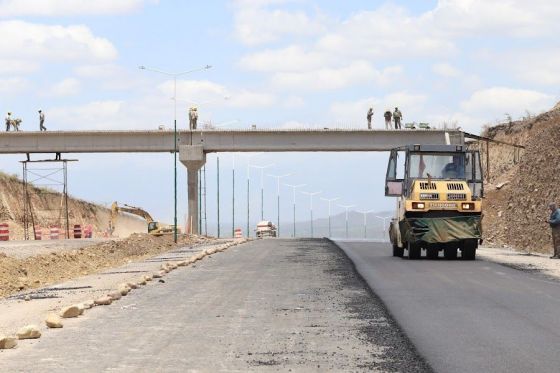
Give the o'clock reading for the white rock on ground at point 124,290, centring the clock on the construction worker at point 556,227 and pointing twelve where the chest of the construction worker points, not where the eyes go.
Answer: The white rock on ground is roughly at 10 o'clock from the construction worker.

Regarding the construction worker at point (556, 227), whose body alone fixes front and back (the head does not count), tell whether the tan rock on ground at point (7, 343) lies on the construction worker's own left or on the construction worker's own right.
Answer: on the construction worker's own left

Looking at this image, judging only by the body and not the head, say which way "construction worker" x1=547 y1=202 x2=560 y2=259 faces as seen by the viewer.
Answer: to the viewer's left

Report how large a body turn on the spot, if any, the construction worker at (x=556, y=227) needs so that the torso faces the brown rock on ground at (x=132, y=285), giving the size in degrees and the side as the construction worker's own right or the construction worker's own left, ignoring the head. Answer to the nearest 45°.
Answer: approximately 45° to the construction worker's own left

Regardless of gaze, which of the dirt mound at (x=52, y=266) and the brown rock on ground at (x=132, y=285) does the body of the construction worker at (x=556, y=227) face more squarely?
the dirt mound

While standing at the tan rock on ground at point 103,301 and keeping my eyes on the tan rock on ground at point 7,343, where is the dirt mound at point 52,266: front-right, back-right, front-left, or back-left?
back-right

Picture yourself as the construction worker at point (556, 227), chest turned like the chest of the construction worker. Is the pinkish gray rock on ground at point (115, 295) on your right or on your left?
on your left

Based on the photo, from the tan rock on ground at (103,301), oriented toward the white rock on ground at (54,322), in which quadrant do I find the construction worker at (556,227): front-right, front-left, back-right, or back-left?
back-left

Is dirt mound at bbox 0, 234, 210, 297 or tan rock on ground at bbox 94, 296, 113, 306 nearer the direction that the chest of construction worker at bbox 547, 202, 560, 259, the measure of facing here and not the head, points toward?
the dirt mound

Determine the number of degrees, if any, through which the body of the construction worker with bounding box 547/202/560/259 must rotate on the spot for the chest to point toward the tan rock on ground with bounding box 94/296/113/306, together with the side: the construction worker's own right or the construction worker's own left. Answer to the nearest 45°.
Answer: approximately 45° to the construction worker's own left

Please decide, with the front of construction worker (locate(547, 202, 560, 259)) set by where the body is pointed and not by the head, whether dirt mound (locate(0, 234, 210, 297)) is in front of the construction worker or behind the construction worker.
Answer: in front
